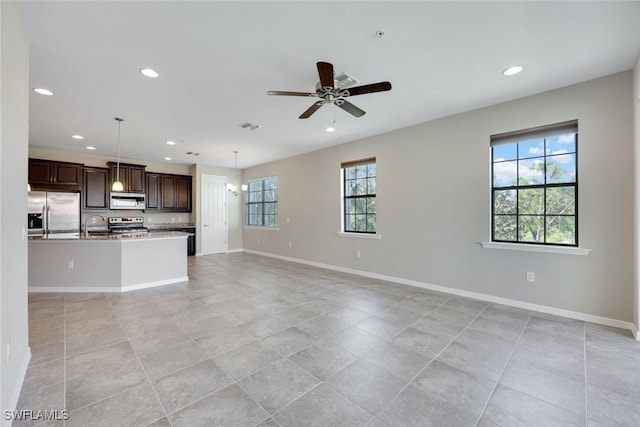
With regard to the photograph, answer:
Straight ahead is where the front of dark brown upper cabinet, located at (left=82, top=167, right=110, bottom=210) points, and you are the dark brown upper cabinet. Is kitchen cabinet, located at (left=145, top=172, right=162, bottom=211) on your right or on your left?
on your left

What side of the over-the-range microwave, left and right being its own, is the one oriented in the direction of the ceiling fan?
front

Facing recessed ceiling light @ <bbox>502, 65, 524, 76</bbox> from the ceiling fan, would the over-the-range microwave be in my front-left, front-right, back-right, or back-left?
back-left

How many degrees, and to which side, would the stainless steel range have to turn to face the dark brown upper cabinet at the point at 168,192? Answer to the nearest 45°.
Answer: approximately 90° to its left

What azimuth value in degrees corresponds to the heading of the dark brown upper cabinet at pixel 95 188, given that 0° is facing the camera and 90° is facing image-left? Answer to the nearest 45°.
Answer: approximately 0°

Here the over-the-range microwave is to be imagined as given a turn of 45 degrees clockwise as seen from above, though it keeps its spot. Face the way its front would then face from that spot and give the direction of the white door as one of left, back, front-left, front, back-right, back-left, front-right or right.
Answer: back-left

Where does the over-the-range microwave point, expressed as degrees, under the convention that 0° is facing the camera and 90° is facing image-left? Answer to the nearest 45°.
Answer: approximately 0°

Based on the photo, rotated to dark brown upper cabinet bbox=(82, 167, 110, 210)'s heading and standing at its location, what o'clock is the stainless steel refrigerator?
The stainless steel refrigerator is roughly at 2 o'clock from the dark brown upper cabinet.

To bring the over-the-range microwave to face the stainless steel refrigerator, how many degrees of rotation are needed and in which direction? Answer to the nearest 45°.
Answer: approximately 90° to its right

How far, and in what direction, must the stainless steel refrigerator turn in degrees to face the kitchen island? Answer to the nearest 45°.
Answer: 0° — it already faces it

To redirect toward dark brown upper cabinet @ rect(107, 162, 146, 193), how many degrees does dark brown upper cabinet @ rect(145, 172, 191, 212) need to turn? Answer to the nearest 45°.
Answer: approximately 45° to its right

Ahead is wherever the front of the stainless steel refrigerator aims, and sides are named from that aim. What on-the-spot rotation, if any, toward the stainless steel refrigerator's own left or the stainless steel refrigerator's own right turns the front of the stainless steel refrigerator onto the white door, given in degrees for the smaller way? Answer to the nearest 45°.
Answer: approximately 90° to the stainless steel refrigerator's own left
